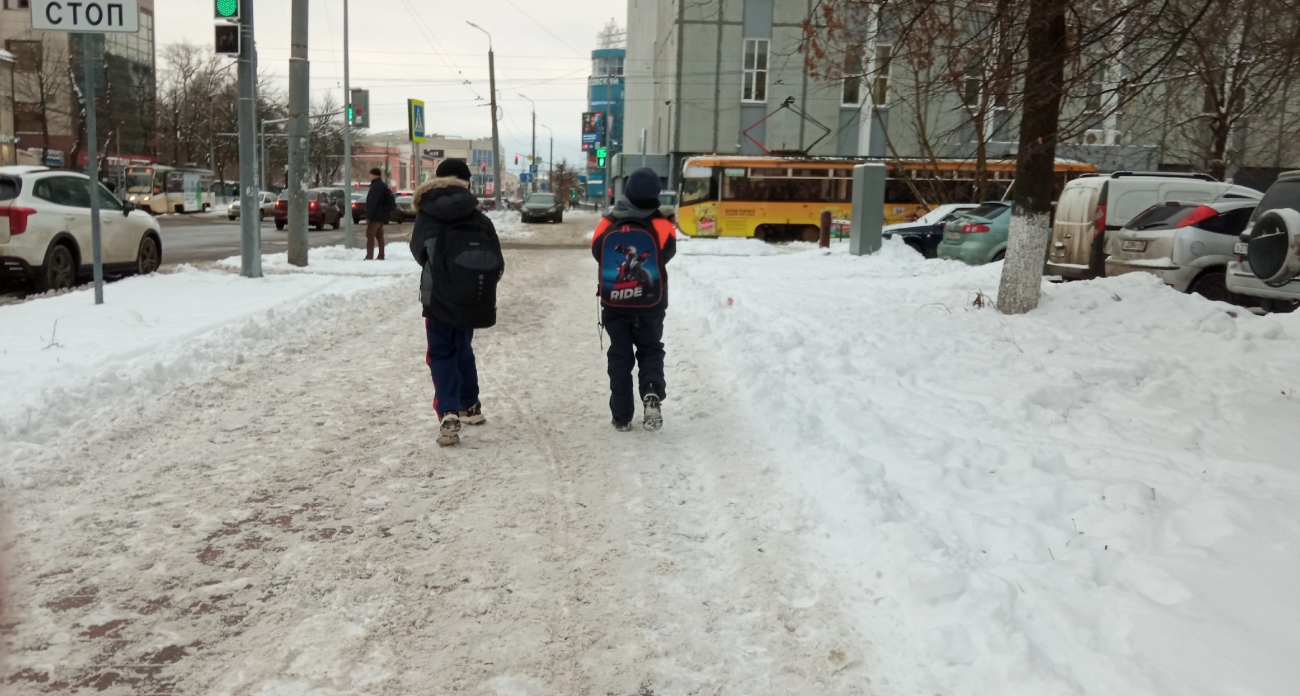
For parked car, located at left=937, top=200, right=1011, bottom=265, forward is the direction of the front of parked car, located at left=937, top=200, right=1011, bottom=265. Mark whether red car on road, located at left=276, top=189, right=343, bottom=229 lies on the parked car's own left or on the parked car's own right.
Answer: on the parked car's own left

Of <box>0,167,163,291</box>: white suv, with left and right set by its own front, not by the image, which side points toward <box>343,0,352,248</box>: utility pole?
front

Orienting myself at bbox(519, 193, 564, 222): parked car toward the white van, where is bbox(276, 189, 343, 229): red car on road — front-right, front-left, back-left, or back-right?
front-right

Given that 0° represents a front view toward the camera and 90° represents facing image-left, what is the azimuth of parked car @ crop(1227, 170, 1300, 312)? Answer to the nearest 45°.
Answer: approximately 225°

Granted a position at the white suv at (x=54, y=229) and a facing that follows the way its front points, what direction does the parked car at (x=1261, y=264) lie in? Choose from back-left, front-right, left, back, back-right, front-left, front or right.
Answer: right

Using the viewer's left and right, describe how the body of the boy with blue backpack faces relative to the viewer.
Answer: facing away from the viewer

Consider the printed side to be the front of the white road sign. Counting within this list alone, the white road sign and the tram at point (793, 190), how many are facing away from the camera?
0

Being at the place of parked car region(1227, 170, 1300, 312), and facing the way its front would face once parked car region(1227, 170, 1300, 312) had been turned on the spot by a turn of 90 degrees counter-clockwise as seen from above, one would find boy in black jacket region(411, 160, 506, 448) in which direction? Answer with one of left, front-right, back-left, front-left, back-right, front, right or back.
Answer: left

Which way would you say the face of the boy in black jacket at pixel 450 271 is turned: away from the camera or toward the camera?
away from the camera

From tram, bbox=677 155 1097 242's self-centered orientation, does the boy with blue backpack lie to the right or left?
on its left

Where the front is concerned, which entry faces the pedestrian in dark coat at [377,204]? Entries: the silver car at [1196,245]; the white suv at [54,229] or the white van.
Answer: the white suv

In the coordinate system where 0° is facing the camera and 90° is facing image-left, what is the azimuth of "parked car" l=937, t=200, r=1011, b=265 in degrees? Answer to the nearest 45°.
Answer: approximately 225°

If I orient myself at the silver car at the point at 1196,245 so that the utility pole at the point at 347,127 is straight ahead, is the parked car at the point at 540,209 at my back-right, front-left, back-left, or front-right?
front-right

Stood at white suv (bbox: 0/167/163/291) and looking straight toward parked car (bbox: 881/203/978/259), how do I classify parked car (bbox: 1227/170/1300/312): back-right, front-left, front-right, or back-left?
front-right

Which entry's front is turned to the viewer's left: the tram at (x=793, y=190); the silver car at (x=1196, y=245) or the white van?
the tram

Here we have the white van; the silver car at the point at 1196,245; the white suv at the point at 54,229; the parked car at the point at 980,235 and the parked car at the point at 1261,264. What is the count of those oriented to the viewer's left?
0

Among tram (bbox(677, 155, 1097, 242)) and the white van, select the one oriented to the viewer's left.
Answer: the tram

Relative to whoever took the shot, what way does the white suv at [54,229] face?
facing away from the viewer and to the right of the viewer
